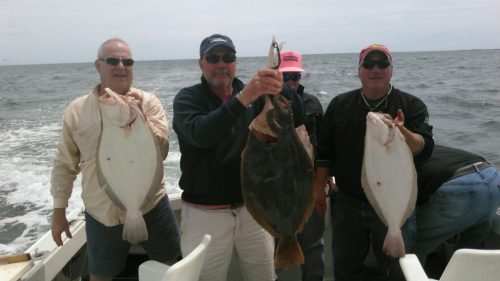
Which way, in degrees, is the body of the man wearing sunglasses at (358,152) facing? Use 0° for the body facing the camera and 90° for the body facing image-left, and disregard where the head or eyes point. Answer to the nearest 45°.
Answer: approximately 0°

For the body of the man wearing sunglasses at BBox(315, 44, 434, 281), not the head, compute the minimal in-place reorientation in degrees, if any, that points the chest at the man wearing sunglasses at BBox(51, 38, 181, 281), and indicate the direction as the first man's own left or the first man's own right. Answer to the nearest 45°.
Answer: approximately 90° to the first man's own right
